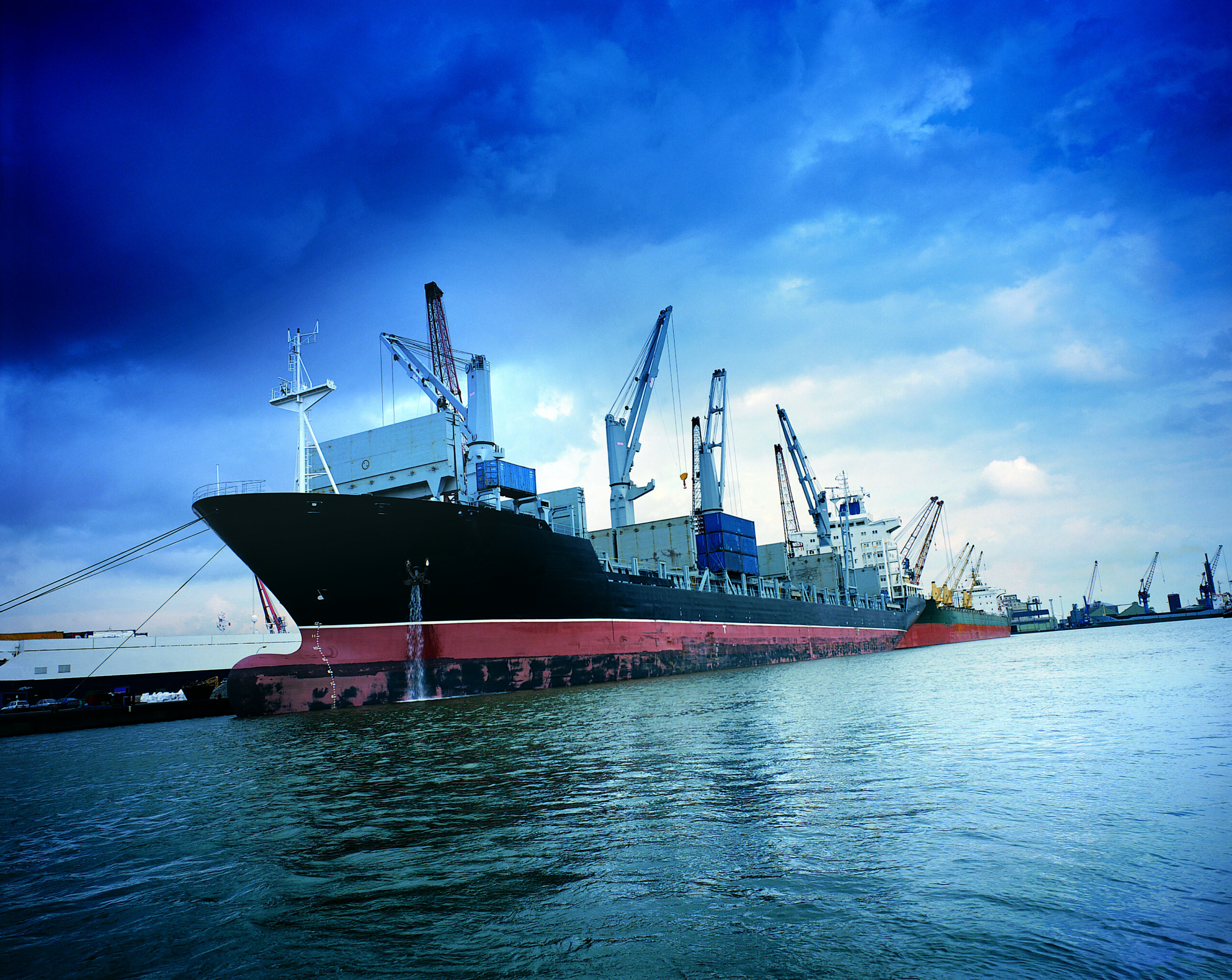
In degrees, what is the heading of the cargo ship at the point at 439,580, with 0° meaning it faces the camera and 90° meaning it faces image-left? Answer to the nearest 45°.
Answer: approximately 45°

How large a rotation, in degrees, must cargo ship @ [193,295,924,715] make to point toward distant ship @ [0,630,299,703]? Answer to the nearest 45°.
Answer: approximately 90° to its right

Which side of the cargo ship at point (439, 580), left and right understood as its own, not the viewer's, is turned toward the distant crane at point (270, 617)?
right
